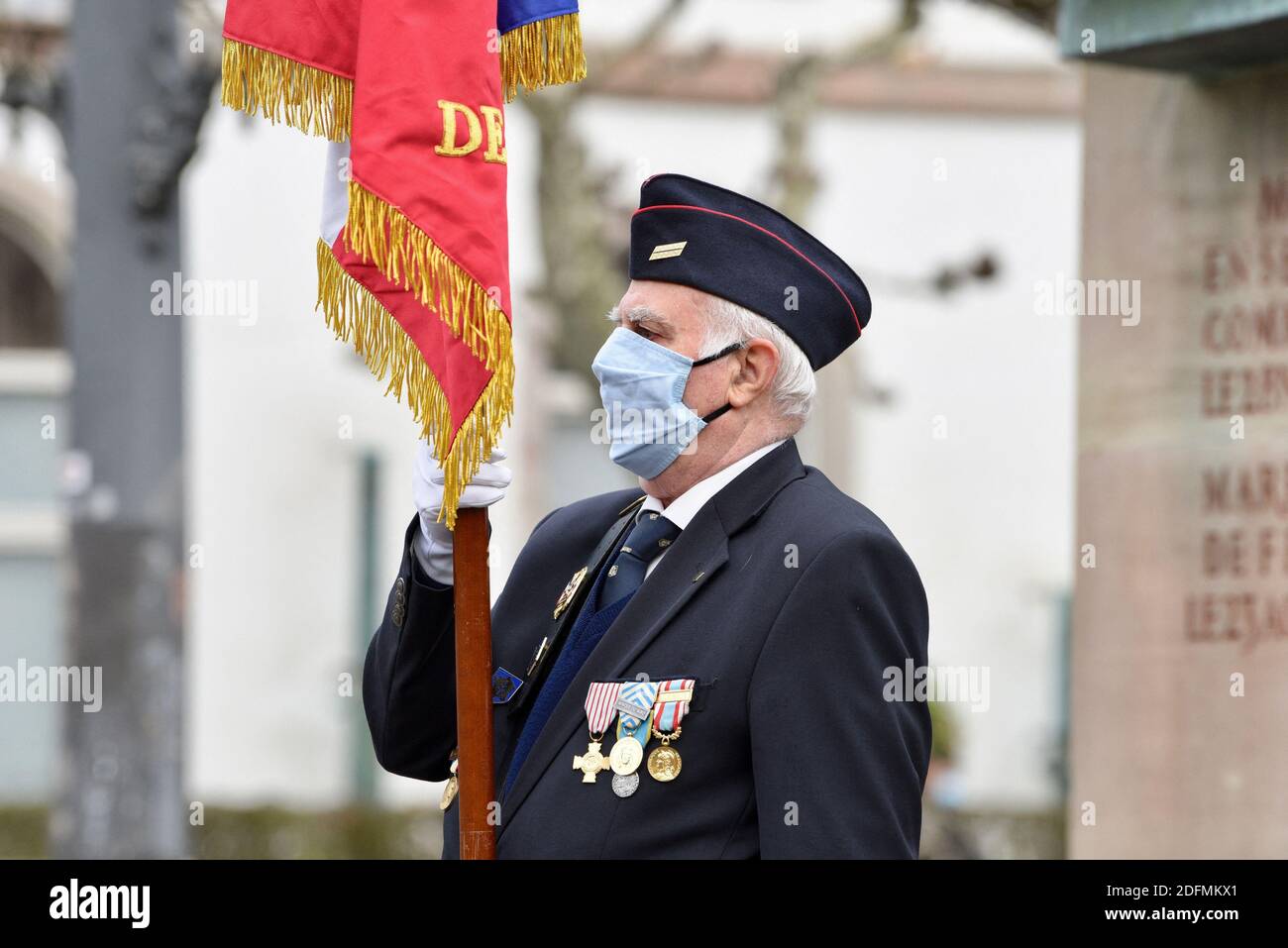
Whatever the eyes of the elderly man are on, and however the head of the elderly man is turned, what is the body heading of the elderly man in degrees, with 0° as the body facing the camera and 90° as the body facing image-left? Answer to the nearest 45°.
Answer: approximately 45°

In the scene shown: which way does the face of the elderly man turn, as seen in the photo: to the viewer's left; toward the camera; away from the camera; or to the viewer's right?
to the viewer's left
